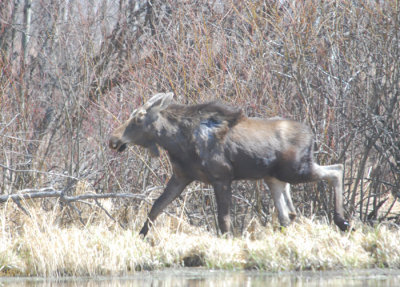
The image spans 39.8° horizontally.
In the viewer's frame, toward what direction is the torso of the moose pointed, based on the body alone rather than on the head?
to the viewer's left
